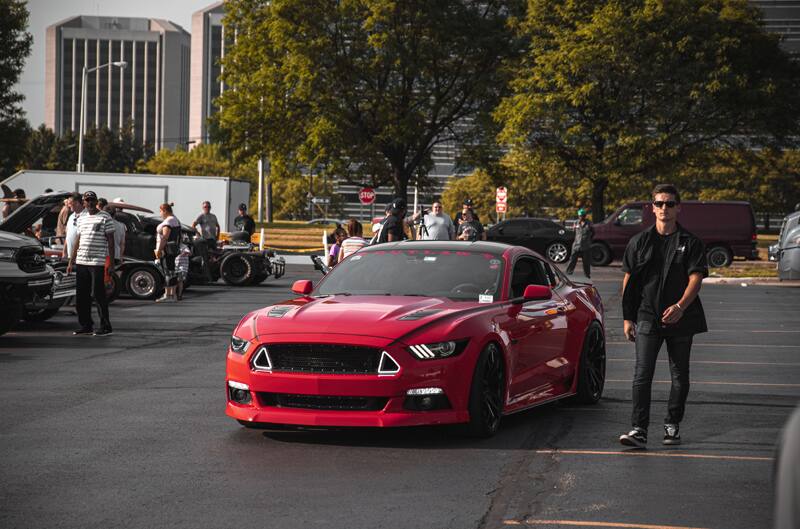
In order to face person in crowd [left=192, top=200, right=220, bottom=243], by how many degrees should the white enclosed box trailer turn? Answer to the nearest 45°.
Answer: approximately 90° to its left

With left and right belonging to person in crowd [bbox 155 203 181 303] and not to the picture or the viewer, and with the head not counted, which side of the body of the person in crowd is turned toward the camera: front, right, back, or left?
left

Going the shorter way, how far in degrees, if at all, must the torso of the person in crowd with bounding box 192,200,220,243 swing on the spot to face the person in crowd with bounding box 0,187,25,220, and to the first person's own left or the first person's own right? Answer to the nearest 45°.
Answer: approximately 90° to the first person's own right

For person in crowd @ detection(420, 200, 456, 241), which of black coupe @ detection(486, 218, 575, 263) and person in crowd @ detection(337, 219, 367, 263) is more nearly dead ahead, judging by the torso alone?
the person in crowd

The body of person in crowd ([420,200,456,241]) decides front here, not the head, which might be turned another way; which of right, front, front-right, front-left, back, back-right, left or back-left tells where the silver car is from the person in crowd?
back-left

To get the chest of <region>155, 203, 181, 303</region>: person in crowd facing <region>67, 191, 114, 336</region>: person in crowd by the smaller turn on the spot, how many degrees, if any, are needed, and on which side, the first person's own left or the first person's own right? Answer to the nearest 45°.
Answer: approximately 90° to the first person's own left

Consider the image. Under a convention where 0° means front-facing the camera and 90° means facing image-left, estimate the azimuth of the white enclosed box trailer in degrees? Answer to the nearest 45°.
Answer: approximately 90°

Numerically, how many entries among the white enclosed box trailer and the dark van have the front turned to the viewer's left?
2

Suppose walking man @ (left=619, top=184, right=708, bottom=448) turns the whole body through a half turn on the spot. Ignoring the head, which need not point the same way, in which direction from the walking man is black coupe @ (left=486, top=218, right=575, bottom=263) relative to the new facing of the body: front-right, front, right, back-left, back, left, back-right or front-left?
front
